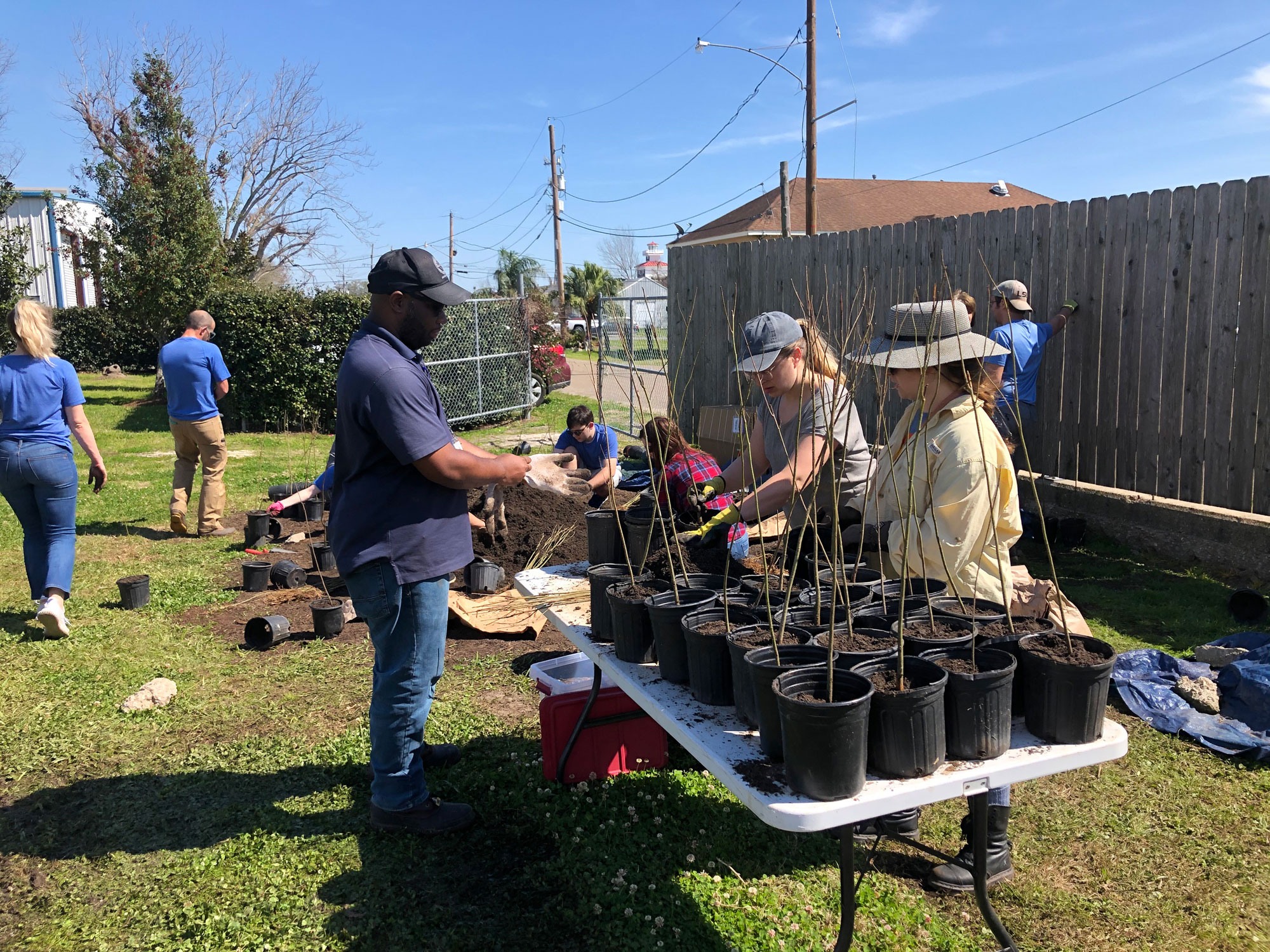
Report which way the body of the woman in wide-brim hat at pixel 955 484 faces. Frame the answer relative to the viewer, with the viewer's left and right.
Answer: facing to the left of the viewer

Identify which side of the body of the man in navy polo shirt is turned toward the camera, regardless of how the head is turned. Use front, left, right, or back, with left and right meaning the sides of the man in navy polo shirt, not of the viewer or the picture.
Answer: right

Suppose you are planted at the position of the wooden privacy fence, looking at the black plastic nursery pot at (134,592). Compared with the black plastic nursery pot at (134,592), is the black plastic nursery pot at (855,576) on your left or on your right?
left

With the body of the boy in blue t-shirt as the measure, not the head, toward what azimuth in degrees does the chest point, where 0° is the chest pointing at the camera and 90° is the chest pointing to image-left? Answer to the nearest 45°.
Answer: approximately 45°

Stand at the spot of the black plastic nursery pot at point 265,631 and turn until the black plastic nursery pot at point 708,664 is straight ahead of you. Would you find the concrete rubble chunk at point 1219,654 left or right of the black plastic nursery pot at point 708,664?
left

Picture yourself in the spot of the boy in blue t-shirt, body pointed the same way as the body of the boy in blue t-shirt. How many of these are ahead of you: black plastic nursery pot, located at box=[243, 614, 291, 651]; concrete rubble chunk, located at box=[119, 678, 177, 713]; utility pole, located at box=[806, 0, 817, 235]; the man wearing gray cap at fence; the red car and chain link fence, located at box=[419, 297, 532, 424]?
2

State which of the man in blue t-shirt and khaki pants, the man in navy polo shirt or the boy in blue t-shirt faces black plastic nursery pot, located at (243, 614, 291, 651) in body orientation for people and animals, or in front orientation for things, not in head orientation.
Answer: the boy in blue t-shirt

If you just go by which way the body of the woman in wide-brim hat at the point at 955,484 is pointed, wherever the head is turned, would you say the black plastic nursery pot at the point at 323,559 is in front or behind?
in front
